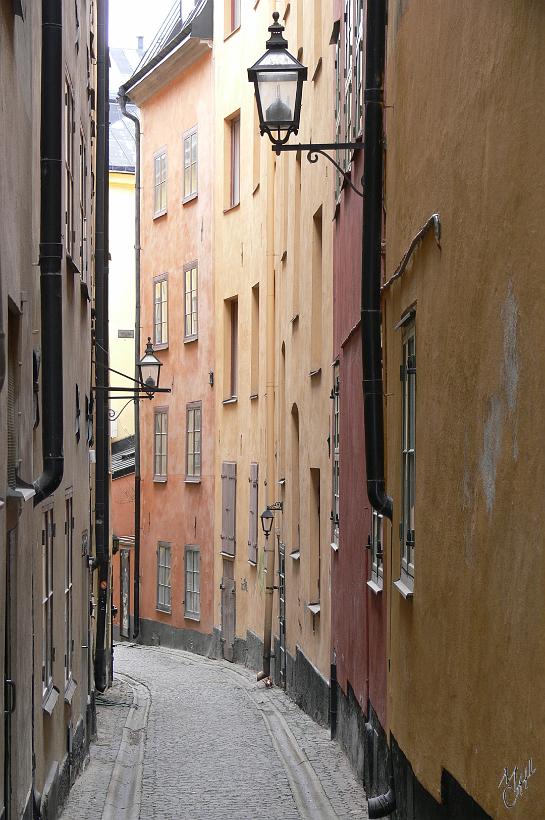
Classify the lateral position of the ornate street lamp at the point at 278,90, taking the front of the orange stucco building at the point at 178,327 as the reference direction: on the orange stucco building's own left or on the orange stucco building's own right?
on the orange stucco building's own left

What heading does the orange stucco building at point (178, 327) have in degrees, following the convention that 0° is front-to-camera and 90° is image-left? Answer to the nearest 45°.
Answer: approximately 45°

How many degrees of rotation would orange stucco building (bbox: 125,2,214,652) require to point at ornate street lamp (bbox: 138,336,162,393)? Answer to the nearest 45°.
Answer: approximately 45° to its left

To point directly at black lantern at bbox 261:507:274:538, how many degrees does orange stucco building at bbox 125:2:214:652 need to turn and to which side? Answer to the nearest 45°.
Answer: approximately 45° to its left
